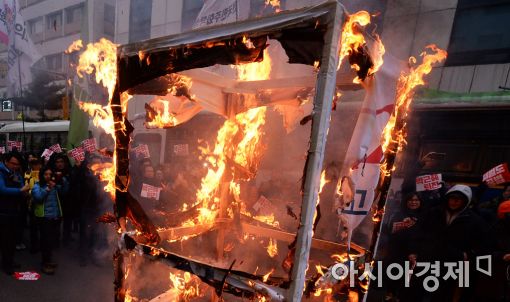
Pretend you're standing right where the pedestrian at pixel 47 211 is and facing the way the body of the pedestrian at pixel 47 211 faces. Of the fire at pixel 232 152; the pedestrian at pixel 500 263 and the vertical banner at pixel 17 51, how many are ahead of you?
2

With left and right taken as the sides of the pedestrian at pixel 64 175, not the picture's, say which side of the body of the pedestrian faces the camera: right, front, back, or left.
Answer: front

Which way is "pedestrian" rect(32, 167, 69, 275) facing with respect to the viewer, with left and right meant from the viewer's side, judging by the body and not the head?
facing the viewer and to the right of the viewer

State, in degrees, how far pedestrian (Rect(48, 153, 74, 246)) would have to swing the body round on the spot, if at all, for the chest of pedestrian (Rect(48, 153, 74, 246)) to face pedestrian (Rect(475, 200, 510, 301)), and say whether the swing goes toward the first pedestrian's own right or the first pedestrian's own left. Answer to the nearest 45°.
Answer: approximately 45° to the first pedestrian's own left

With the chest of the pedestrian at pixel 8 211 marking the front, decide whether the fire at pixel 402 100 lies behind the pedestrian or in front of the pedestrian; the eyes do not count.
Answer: in front

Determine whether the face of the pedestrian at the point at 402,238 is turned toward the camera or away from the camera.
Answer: toward the camera

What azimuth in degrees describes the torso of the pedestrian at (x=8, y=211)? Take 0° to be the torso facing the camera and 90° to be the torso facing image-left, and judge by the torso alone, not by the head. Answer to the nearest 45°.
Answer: approximately 315°

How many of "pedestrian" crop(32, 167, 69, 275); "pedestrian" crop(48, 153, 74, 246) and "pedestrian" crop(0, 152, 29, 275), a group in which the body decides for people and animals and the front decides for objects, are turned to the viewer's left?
0

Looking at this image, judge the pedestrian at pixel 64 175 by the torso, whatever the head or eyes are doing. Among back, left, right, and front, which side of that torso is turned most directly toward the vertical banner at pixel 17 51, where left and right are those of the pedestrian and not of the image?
back

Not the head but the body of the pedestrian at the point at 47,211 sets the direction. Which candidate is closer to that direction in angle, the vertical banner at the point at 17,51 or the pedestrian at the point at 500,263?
the pedestrian

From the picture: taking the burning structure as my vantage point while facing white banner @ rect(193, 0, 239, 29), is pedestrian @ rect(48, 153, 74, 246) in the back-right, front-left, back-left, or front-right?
front-left

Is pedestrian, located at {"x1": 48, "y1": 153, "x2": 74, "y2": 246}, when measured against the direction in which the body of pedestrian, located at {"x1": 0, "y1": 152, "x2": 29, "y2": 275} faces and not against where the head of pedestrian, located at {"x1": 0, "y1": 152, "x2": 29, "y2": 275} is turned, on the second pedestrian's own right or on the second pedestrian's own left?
on the second pedestrian's own left
